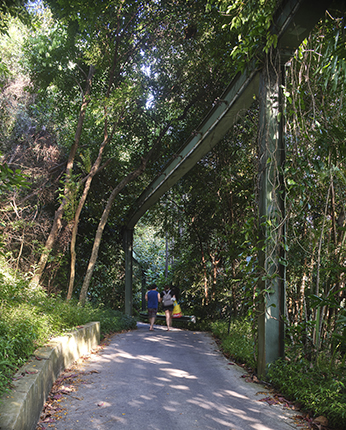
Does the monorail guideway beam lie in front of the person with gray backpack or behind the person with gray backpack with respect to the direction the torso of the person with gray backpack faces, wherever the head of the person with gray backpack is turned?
behind

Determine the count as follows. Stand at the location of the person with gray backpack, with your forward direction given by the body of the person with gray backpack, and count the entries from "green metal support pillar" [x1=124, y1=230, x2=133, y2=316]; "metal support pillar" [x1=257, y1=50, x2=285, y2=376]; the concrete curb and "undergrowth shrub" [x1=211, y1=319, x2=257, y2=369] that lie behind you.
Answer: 3

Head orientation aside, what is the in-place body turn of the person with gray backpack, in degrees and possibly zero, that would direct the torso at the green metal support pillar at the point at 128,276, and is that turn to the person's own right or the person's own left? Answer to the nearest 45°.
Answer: approximately 45° to the person's own left

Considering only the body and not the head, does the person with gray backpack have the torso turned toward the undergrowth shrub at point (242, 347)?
no

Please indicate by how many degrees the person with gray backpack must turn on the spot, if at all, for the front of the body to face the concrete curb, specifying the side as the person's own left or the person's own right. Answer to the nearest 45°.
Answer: approximately 180°

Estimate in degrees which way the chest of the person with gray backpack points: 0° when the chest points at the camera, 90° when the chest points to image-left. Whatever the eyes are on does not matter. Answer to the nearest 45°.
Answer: approximately 180°

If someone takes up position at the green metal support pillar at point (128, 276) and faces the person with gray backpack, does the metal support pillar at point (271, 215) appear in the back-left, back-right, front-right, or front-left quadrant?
front-right

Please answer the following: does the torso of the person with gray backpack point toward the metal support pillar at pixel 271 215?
no

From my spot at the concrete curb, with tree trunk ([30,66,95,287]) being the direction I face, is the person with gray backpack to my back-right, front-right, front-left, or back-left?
front-right
